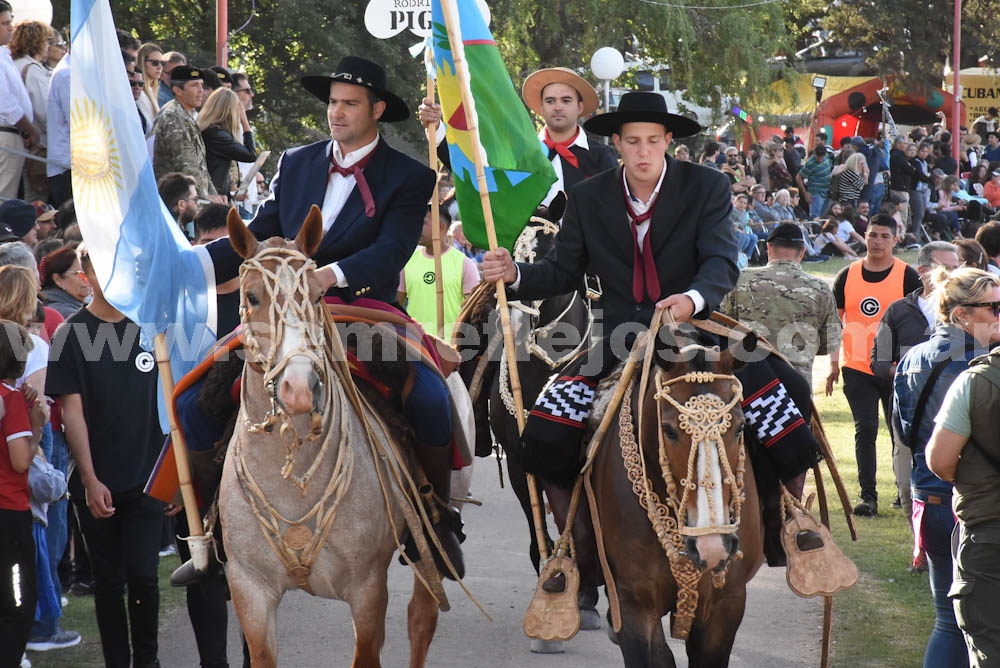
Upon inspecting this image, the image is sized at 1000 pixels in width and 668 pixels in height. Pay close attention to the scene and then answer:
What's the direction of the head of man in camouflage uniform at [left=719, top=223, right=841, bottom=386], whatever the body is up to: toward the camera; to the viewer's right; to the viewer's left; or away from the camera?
away from the camera

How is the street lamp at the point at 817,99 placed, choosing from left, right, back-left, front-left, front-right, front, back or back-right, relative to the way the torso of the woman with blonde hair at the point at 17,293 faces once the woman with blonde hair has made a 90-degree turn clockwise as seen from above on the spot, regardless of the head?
left

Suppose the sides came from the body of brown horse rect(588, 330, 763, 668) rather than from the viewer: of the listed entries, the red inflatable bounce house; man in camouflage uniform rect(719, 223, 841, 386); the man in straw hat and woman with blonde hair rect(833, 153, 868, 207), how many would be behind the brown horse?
4

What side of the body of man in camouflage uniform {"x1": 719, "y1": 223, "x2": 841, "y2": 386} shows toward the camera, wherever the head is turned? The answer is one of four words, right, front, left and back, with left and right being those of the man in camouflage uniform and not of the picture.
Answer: back

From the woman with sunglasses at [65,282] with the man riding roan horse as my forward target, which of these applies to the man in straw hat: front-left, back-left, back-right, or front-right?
front-left

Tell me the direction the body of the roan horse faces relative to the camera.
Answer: toward the camera

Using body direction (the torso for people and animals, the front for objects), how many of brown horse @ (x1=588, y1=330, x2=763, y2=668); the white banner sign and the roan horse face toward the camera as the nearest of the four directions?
3

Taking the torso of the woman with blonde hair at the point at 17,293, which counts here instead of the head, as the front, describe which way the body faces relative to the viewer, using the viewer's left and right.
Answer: facing away from the viewer and to the right of the viewer

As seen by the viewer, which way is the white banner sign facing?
toward the camera

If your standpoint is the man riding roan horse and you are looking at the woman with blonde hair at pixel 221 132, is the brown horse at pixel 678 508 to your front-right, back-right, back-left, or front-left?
back-right

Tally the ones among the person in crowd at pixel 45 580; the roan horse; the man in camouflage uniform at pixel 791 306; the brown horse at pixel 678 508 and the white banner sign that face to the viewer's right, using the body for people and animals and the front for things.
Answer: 1

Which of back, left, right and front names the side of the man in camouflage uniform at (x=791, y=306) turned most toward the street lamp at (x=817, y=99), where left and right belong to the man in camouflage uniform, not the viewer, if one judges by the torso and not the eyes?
front
